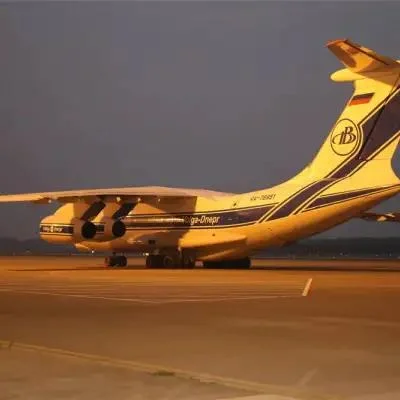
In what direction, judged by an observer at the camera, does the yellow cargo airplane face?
facing away from the viewer and to the left of the viewer
